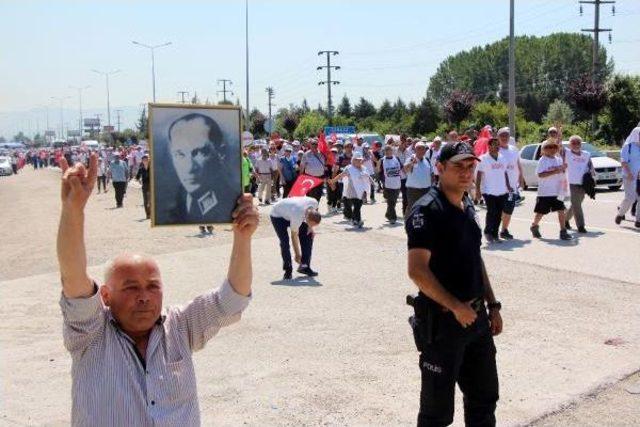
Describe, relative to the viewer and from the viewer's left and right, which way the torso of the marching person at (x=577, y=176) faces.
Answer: facing the viewer and to the right of the viewer

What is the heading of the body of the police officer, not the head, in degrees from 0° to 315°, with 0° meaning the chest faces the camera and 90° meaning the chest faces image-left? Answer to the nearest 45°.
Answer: approximately 315°

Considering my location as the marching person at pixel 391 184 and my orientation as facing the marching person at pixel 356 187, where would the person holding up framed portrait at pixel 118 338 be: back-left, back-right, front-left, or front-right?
front-left

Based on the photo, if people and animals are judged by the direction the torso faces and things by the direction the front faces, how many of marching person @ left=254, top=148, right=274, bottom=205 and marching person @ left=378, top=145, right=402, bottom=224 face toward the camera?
2

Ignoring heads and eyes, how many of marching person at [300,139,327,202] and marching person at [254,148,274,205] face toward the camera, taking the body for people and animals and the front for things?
2

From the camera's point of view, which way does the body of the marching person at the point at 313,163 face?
toward the camera

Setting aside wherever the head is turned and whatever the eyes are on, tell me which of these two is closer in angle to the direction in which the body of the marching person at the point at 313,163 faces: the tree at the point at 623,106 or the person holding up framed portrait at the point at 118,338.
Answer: the person holding up framed portrait

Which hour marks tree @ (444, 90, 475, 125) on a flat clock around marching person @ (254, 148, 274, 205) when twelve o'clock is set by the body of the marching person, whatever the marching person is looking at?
The tree is roughly at 7 o'clock from the marching person.

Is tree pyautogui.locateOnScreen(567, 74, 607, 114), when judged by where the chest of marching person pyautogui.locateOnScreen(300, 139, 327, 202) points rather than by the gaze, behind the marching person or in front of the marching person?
behind

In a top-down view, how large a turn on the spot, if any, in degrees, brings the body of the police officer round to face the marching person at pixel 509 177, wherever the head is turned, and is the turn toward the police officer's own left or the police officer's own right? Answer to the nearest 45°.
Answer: approximately 135° to the police officer's own left

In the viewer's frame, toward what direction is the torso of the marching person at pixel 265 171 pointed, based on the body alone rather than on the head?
toward the camera

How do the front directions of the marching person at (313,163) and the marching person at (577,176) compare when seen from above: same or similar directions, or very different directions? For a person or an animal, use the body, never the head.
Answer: same or similar directions

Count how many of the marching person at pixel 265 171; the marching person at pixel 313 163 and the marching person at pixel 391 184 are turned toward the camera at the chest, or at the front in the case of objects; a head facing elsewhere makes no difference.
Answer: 3

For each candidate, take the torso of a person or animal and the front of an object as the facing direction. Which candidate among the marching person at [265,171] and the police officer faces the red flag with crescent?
the marching person

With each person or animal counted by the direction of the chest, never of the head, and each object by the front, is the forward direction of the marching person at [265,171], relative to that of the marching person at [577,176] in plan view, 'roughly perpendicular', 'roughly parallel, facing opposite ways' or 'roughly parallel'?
roughly parallel

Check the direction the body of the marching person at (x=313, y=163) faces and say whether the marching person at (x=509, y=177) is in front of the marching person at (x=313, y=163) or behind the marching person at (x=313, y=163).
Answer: in front
